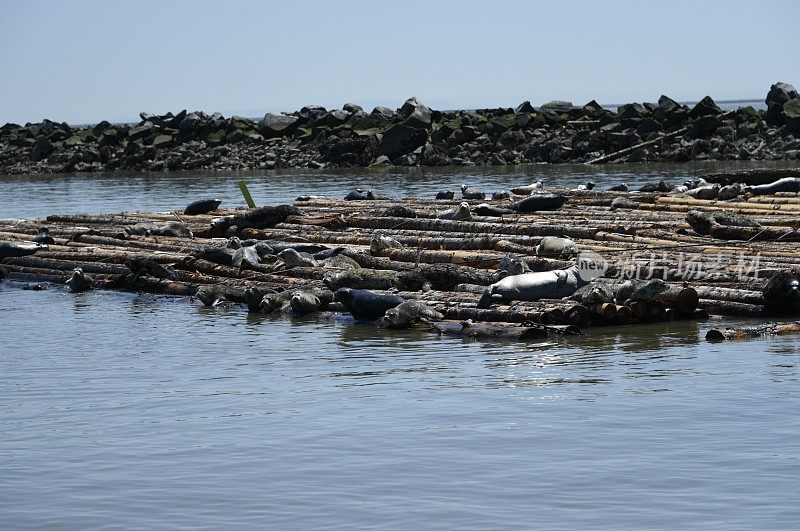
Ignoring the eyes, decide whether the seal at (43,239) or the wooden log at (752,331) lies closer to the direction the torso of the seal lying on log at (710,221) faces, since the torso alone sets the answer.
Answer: the seal

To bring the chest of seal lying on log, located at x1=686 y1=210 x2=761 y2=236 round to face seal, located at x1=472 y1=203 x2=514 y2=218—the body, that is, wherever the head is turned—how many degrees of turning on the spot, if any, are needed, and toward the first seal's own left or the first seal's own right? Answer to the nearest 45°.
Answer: approximately 45° to the first seal's own right

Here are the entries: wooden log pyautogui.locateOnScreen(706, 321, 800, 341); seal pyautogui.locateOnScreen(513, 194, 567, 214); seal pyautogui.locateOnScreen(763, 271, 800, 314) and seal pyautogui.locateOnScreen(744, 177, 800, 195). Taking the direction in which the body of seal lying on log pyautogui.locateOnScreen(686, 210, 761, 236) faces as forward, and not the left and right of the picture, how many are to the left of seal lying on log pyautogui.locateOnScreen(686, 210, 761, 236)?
2

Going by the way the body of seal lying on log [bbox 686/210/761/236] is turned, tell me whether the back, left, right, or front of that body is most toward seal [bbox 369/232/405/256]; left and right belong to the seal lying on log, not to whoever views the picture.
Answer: front

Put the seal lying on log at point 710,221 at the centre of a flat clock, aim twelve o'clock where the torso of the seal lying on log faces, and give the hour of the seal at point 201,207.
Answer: The seal is roughly at 1 o'clock from the seal lying on log.

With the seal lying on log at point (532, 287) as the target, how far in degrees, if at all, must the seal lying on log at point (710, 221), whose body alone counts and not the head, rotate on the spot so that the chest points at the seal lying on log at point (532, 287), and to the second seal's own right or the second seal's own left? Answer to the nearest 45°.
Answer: approximately 45° to the second seal's own left

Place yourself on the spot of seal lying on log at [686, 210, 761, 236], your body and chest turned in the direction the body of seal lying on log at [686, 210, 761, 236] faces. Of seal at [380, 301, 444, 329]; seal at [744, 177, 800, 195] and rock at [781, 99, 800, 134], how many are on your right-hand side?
2

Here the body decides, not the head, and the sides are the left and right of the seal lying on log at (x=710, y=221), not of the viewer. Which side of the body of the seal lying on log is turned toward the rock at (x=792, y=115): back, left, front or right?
right

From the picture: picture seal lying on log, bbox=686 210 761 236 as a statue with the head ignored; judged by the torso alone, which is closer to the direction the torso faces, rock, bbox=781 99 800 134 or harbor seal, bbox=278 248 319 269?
the harbor seal

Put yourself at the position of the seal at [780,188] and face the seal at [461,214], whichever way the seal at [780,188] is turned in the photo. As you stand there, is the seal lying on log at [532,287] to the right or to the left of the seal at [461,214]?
left

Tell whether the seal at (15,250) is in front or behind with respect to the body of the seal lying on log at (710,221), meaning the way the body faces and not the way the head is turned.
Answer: in front

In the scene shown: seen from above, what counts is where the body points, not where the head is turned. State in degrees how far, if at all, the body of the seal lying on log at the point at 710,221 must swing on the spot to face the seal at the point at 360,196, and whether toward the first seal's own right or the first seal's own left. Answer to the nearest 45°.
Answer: approximately 45° to the first seal's own right

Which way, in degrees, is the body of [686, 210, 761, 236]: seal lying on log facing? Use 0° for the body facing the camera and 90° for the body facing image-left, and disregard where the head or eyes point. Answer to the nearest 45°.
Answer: approximately 90°

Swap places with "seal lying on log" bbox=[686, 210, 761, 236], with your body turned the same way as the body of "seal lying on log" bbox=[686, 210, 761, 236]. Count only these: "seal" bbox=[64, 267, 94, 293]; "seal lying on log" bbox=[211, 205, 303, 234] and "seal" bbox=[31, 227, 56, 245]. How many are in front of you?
3

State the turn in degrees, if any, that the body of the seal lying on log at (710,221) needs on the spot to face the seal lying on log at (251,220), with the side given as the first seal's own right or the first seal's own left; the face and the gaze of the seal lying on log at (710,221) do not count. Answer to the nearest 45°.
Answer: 0° — it already faces it

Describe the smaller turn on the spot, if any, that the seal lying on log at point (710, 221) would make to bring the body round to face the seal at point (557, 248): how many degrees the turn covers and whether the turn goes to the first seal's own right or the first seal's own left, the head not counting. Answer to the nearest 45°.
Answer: approximately 45° to the first seal's own left

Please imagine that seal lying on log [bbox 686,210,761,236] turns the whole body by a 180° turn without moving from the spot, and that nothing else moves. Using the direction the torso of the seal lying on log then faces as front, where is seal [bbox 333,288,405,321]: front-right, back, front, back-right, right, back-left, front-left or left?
back-right
